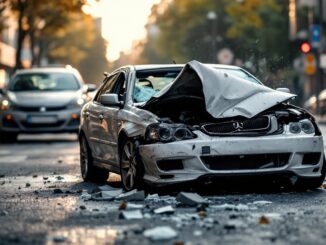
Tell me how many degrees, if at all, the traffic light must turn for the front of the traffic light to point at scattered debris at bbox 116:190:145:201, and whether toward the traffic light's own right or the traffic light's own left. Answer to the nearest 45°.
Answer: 0° — it already faces it

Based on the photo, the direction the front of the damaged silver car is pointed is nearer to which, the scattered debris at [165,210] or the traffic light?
the scattered debris

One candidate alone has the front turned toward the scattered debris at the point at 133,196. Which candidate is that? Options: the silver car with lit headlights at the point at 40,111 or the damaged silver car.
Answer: the silver car with lit headlights

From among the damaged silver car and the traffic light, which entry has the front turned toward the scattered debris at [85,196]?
the traffic light

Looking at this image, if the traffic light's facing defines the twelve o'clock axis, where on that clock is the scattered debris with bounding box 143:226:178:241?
The scattered debris is roughly at 12 o'clock from the traffic light.

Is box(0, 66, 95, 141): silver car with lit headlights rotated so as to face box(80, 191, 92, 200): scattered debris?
yes

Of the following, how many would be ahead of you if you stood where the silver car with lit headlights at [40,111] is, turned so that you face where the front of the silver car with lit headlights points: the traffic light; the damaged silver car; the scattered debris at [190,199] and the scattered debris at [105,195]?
3

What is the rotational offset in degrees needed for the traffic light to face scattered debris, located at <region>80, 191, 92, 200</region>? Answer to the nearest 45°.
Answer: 0° — it already faces it

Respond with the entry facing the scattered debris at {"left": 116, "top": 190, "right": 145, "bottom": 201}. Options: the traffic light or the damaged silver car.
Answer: the traffic light

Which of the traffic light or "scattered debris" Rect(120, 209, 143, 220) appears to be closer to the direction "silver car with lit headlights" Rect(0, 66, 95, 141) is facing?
the scattered debris

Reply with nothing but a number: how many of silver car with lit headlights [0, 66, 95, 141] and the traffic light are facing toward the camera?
2
